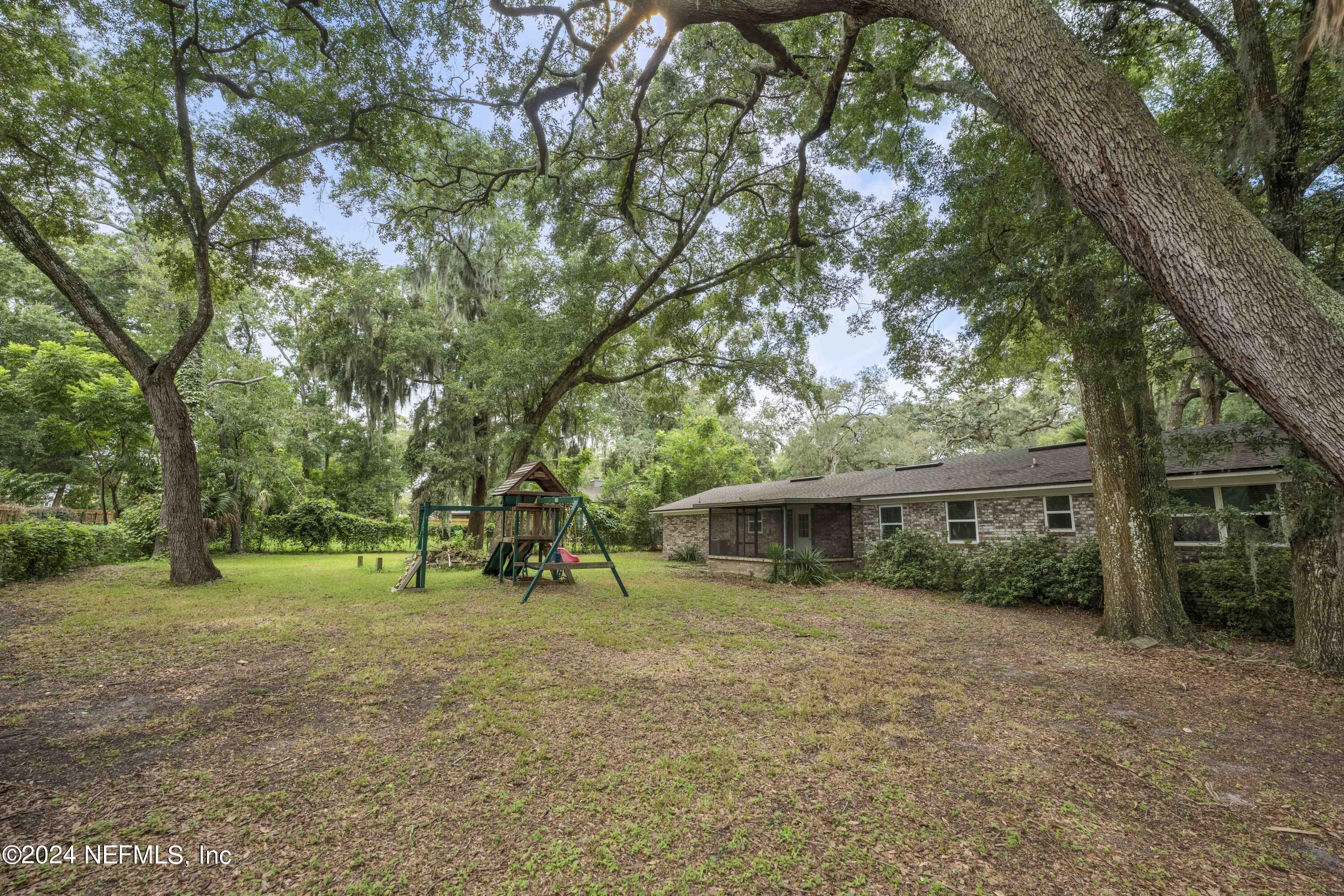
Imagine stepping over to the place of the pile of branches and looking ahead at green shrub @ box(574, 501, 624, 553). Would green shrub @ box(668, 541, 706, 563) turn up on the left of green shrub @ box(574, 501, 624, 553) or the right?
right

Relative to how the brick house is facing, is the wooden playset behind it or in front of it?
behind

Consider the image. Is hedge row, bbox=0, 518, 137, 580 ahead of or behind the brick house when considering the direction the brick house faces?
behind

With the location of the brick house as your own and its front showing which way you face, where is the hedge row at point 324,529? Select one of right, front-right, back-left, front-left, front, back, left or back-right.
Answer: back-left

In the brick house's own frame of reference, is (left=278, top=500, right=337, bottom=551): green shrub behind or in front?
behind

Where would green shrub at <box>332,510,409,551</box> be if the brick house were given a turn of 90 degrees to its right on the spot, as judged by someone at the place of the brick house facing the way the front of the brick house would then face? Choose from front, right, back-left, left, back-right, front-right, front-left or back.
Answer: back-right

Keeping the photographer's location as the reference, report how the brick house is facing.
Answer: facing away from the viewer and to the right of the viewer
